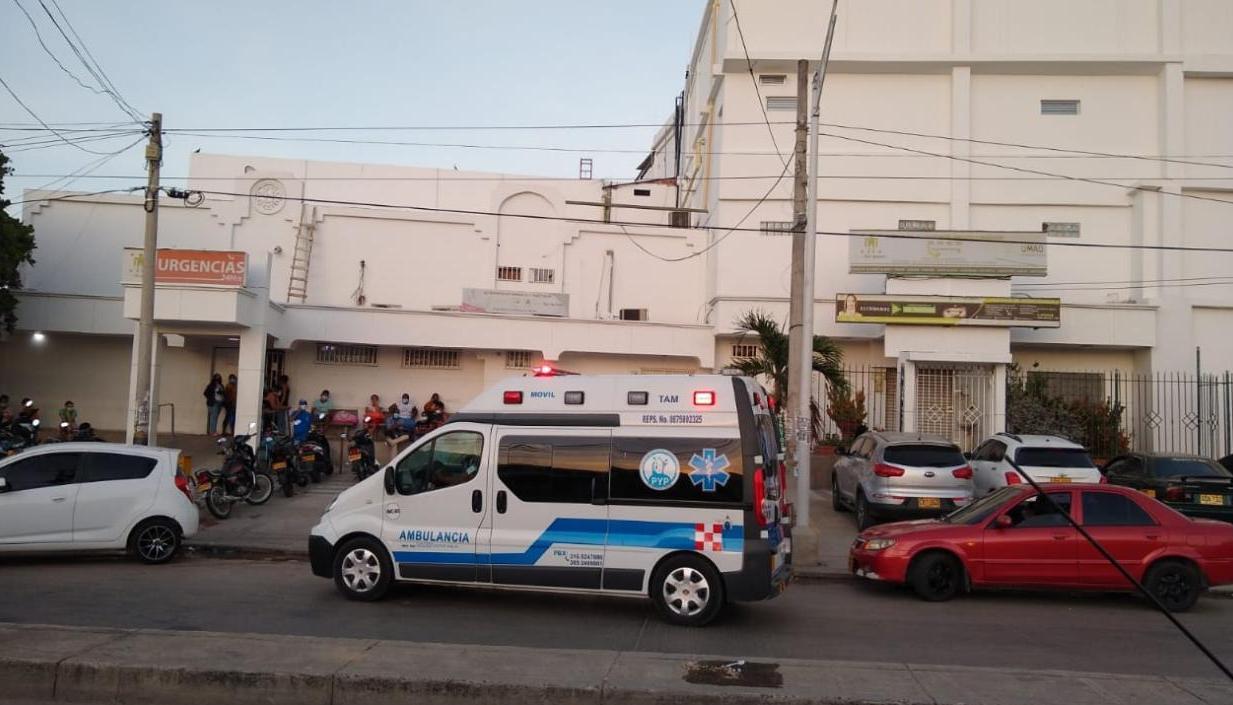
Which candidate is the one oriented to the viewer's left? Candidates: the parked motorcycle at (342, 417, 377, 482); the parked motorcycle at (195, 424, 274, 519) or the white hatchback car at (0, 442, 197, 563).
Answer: the white hatchback car

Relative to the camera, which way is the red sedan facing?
to the viewer's left

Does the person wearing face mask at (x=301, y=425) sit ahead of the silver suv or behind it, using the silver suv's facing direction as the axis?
ahead

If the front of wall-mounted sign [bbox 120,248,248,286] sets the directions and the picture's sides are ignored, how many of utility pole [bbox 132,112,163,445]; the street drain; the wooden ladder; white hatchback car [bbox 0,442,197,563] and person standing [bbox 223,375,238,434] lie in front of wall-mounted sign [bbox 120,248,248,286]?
3

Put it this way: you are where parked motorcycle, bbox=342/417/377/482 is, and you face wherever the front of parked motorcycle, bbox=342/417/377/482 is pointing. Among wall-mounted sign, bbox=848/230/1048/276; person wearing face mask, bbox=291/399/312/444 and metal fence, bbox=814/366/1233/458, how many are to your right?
2

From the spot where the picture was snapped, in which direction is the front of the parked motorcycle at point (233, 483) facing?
facing away from the viewer and to the right of the viewer

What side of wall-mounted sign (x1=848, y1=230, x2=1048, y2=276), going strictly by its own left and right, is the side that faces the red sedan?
front

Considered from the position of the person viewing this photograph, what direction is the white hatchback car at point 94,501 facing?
facing to the left of the viewer

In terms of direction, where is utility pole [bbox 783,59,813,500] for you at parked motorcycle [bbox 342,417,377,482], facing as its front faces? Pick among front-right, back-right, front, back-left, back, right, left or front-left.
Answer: back-right

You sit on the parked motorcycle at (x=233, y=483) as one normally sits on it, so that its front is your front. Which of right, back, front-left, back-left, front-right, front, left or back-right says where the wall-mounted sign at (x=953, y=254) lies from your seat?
front-right

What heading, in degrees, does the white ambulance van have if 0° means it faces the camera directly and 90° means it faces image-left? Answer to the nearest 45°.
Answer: approximately 90°

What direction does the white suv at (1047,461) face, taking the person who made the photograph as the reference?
facing away from the viewer and to the left of the viewer

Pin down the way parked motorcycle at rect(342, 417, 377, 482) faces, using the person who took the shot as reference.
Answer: facing away from the viewer

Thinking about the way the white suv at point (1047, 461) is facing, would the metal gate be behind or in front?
in front

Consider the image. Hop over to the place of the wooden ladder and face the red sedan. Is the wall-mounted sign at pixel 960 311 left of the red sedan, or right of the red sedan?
left

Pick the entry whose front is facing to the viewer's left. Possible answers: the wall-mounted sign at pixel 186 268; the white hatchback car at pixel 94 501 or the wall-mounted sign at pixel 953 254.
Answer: the white hatchback car

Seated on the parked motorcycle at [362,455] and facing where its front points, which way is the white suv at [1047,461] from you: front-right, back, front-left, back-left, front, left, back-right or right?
back-right
